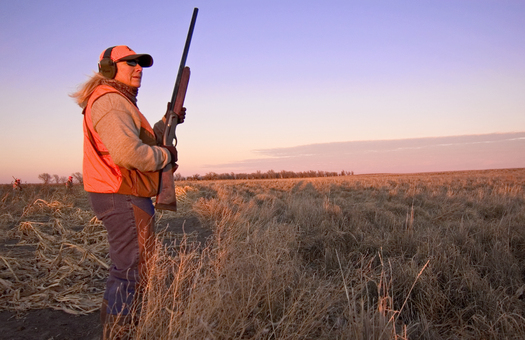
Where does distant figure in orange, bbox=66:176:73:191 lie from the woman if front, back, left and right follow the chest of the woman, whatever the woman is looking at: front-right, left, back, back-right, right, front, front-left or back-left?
left

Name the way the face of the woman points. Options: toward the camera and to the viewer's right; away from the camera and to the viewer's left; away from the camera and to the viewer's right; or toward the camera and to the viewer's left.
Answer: toward the camera and to the viewer's right

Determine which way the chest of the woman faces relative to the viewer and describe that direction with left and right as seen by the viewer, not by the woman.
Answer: facing to the right of the viewer

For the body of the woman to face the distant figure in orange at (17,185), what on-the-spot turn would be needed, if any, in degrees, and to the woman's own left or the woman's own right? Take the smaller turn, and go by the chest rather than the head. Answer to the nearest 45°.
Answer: approximately 90° to the woman's own left
